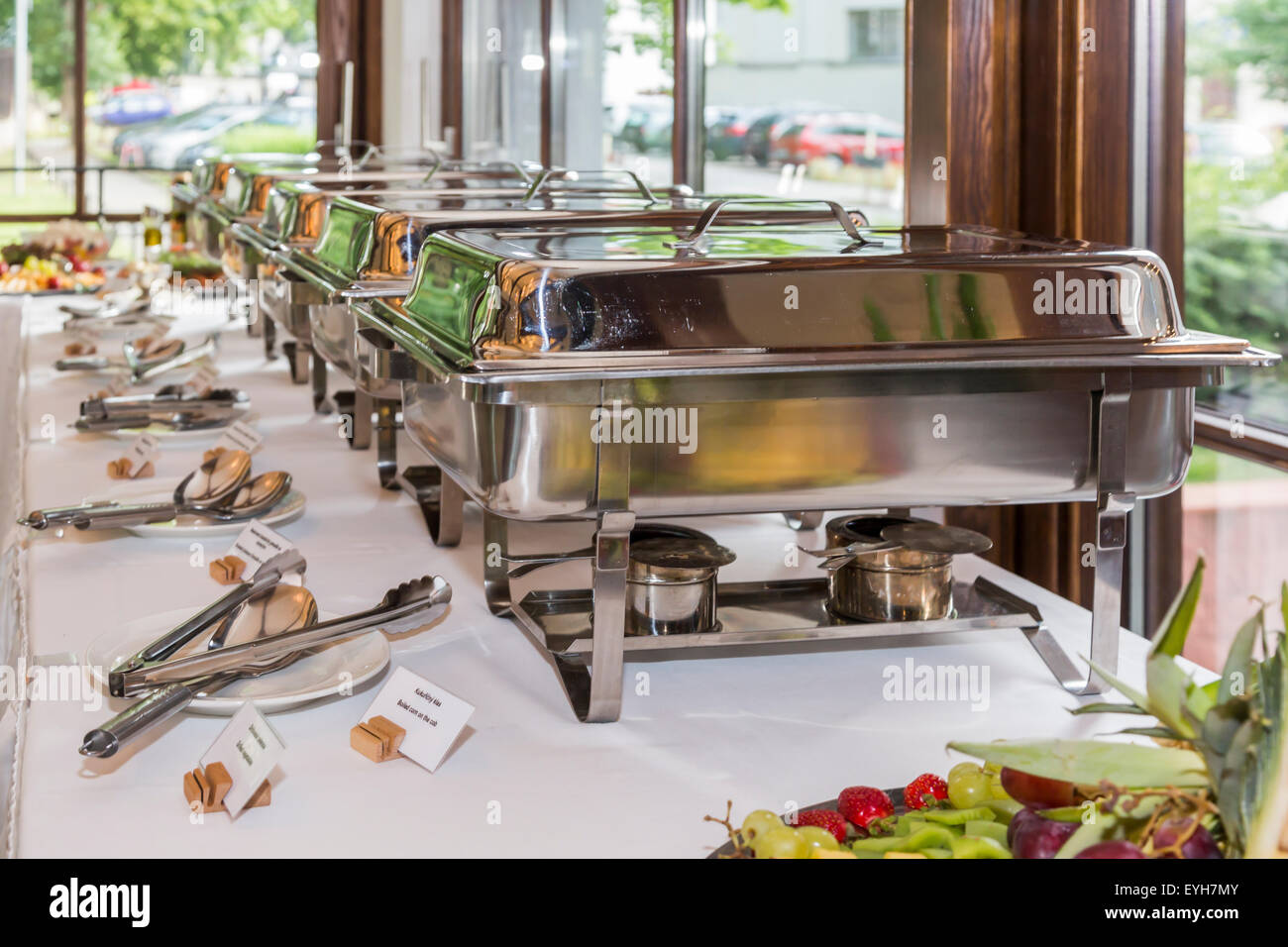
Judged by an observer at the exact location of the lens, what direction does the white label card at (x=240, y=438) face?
facing the viewer and to the left of the viewer

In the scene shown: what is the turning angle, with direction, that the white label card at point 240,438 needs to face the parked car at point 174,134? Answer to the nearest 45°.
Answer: approximately 135° to its right

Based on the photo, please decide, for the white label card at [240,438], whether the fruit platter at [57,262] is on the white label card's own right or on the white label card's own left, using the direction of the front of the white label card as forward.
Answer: on the white label card's own right

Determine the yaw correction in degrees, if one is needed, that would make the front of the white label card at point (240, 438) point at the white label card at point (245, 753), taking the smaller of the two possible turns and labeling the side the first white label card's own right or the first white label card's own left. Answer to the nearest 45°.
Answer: approximately 45° to the first white label card's own left

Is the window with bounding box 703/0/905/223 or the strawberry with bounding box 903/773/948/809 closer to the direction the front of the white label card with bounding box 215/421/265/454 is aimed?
the strawberry

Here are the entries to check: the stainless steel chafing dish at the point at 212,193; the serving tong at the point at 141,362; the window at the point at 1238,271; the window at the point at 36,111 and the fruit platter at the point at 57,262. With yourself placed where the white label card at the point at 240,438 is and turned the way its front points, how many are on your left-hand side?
1

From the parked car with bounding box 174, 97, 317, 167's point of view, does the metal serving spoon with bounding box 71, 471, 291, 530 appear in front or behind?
in front

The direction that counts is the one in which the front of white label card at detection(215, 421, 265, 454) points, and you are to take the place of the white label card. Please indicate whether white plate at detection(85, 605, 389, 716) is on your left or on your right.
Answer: on your left

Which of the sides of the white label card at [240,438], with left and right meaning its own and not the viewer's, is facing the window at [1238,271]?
left

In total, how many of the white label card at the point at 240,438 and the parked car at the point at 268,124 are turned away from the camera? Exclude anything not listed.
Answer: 0

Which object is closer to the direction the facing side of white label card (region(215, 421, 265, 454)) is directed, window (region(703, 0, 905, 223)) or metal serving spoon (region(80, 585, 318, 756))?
the metal serving spoon

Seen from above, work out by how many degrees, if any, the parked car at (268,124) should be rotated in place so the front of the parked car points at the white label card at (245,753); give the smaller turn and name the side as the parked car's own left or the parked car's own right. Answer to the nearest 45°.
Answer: approximately 45° to the parked car's own left

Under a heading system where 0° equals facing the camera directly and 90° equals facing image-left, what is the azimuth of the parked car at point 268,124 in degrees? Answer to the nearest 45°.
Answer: approximately 45°

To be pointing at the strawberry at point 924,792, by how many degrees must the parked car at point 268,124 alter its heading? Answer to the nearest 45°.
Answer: approximately 45° to its left

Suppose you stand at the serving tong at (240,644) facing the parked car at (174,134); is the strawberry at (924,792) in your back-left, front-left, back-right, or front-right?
back-right
